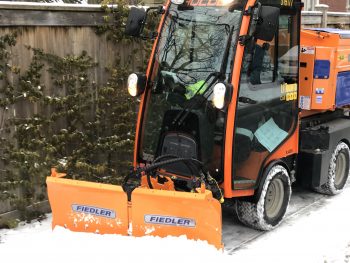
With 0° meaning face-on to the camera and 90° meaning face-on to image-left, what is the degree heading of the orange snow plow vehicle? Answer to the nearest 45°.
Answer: approximately 45°
